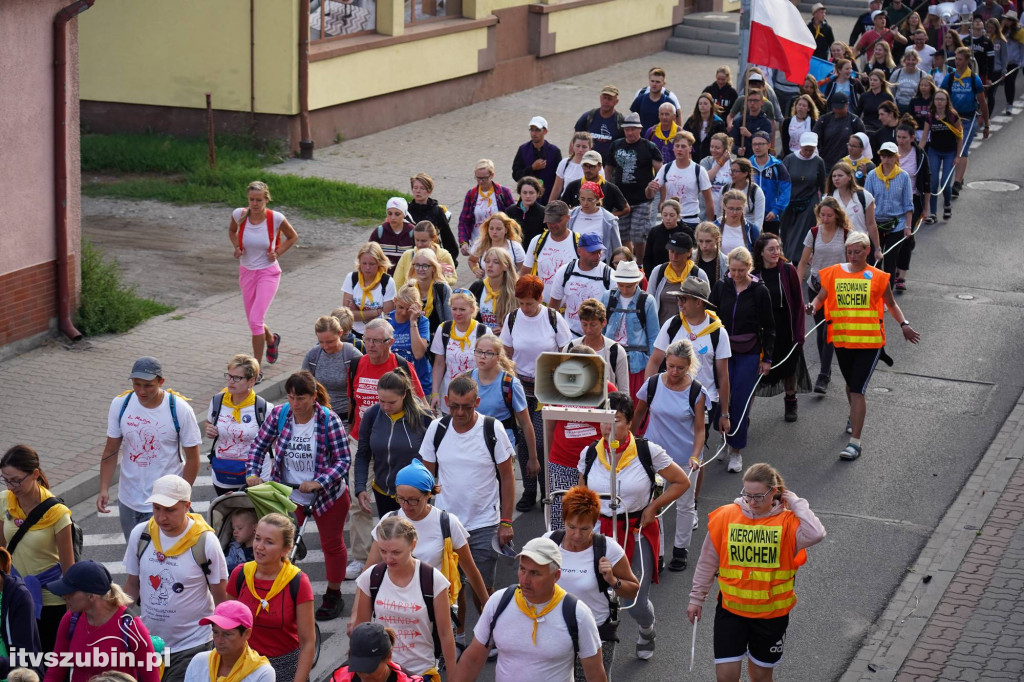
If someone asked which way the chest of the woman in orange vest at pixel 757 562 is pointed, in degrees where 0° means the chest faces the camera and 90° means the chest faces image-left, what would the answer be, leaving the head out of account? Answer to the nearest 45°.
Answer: approximately 0°

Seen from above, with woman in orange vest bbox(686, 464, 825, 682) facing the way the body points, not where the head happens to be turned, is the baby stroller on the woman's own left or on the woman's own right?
on the woman's own right

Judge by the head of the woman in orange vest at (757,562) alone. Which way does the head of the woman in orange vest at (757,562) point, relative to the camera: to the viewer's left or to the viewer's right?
to the viewer's left

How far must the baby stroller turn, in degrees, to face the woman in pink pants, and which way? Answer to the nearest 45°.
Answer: approximately 135° to its right

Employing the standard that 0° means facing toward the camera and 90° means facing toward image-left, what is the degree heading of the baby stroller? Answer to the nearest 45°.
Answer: approximately 45°

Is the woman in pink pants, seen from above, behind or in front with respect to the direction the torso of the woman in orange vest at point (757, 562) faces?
behind

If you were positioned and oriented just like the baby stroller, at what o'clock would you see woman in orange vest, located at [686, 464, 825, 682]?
The woman in orange vest is roughly at 8 o'clock from the baby stroller.

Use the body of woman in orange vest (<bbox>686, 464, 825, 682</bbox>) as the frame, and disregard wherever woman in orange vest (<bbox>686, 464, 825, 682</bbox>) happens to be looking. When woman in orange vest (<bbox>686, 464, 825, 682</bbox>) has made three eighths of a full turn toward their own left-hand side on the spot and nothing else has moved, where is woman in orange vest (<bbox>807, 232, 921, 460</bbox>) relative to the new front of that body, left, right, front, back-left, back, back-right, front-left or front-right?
front-left

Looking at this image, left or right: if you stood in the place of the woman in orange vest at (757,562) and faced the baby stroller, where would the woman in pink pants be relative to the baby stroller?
right
